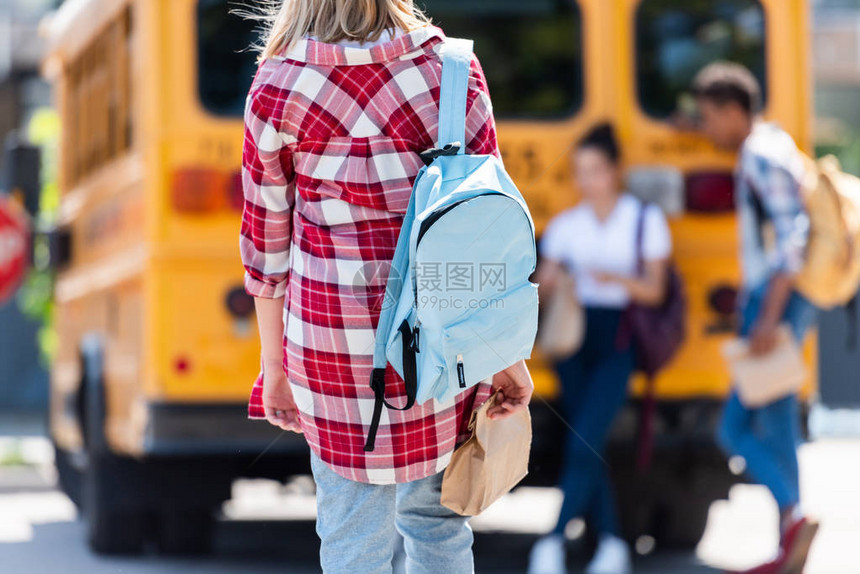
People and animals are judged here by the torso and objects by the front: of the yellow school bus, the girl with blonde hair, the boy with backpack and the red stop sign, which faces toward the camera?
the red stop sign

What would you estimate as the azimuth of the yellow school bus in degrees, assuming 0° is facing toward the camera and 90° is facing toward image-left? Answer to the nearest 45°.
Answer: approximately 180°

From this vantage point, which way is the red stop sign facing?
toward the camera

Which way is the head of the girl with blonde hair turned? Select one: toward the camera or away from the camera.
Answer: away from the camera

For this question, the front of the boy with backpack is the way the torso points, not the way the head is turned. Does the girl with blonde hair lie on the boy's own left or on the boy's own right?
on the boy's own left

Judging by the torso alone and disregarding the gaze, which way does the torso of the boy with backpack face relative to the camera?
to the viewer's left

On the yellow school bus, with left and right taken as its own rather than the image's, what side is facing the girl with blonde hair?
back

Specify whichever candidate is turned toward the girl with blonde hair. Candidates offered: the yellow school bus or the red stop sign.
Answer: the red stop sign

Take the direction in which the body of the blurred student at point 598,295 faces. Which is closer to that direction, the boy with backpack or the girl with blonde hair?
the girl with blonde hair

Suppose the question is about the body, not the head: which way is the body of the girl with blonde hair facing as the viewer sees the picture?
away from the camera

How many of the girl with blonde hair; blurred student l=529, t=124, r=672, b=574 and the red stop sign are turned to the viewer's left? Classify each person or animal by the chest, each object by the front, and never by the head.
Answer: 0

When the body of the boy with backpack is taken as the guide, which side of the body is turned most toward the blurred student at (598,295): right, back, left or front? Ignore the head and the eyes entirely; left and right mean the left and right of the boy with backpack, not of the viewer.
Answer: front

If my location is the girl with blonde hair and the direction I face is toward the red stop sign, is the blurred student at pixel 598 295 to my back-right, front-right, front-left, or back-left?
front-right
